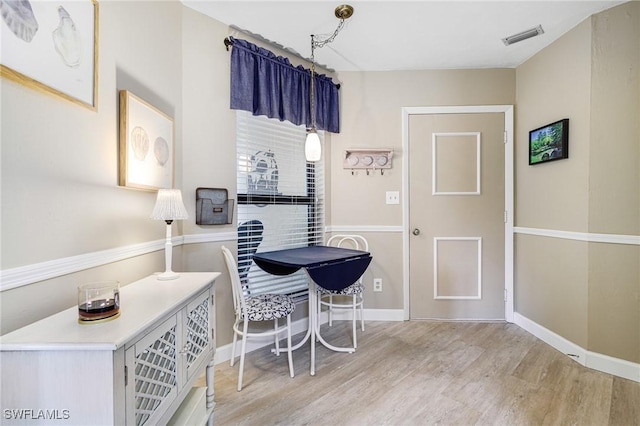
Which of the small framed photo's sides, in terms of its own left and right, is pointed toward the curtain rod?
front

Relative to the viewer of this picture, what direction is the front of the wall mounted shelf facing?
facing the viewer

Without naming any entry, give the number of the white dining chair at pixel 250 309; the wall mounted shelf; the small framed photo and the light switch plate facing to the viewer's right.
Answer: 1

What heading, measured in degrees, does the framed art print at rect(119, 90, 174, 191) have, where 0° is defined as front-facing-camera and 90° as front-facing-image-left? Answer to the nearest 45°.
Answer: approximately 315°

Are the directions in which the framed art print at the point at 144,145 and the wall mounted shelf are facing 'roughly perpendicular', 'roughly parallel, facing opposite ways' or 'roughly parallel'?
roughly perpendicular

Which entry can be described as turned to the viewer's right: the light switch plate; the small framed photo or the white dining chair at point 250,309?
the white dining chair

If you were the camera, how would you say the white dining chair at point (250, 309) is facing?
facing to the right of the viewer

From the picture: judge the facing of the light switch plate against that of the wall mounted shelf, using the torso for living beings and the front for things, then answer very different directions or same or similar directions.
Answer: same or similar directions

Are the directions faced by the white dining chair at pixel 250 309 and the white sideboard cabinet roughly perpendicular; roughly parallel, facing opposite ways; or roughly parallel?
roughly parallel

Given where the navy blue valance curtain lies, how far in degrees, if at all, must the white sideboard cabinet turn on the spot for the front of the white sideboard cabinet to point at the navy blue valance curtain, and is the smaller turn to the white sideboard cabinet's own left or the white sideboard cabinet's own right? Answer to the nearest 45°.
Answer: approximately 90° to the white sideboard cabinet's own left

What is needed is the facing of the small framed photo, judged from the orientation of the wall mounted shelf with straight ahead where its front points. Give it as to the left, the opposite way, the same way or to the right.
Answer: to the right

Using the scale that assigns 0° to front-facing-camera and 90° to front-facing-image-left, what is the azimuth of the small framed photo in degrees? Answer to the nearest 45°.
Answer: approximately 45°

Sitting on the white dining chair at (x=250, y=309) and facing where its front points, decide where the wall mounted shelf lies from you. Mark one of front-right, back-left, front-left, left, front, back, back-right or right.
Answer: front-left

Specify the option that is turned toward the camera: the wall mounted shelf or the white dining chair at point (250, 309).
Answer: the wall mounted shelf

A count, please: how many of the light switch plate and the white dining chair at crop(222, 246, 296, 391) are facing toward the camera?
1

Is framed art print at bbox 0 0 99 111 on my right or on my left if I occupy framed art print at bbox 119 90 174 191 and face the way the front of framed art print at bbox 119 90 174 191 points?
on my right
